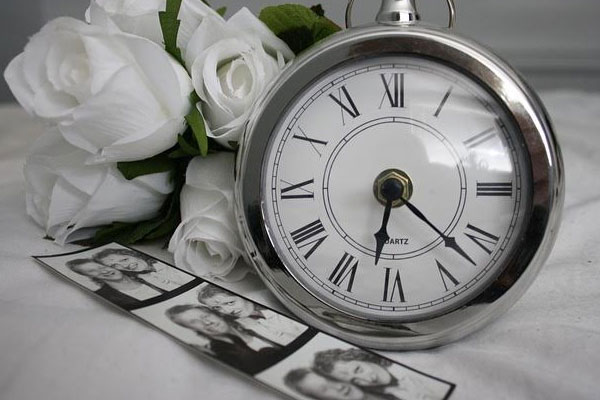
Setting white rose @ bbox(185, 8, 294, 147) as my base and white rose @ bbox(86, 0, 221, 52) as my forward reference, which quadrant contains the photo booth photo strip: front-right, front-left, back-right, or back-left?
back-left

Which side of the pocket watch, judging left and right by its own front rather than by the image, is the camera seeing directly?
front
